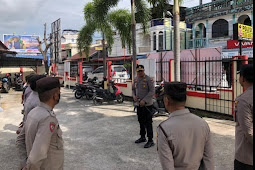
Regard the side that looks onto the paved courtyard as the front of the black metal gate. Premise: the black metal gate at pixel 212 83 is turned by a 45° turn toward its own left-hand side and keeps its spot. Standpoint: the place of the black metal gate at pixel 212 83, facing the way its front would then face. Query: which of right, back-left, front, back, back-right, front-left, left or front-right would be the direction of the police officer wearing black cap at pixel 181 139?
front

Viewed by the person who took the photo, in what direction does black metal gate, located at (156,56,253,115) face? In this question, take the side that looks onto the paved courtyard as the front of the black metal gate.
facing the viewer and to the left of the viewer

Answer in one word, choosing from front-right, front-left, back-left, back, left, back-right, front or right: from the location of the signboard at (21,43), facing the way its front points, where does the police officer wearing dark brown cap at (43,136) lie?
front

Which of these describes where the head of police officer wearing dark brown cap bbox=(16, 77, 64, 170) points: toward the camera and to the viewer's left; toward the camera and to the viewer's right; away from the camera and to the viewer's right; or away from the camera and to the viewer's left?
away from the camera and to the viewer's right

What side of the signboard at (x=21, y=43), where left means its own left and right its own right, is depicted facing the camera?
front

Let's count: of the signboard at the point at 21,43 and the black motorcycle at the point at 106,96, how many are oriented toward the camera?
1
